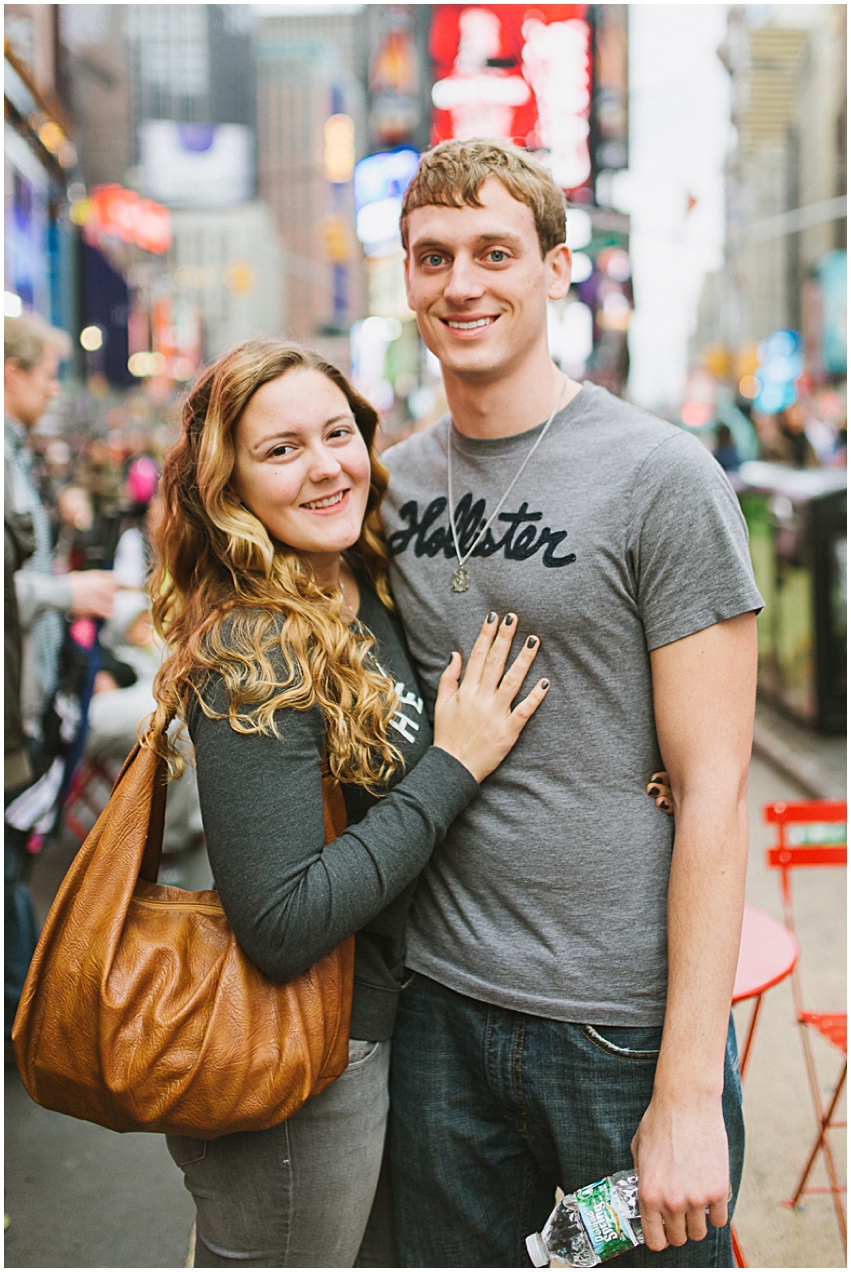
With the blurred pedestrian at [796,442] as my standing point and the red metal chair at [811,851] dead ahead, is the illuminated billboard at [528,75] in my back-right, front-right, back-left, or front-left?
back-right

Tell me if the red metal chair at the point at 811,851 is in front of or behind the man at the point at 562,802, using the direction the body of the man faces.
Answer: behind

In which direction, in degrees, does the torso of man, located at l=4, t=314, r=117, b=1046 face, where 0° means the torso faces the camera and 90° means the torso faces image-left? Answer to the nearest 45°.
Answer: approximately 270°

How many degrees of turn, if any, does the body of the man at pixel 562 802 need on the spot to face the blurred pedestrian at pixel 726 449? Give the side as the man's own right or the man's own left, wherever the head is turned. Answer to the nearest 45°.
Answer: approximately 135° to the man's own right

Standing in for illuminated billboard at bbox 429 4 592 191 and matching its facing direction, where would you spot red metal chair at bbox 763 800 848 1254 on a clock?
The red metal chair is roughly at 12 o'clock from the illuminated billboard.

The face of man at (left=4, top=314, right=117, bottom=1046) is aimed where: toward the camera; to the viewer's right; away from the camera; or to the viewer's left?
to the viewer's right

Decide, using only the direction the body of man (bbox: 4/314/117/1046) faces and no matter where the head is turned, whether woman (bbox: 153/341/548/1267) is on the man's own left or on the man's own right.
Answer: on the man's own right

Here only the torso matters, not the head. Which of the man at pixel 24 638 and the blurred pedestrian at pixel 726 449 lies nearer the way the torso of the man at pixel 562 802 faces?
the man

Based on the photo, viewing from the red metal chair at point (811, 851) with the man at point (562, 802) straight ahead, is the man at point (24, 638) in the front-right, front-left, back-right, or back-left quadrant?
front-right

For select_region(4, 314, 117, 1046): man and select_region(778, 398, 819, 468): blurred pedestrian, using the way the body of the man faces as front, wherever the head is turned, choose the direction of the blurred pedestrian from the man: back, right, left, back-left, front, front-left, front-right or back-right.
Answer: front-left

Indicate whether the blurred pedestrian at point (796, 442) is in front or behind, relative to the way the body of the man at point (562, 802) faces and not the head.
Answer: behind

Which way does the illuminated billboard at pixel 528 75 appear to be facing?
toward the camera

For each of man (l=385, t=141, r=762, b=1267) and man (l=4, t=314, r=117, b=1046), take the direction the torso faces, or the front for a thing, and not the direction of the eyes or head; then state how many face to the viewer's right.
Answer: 1

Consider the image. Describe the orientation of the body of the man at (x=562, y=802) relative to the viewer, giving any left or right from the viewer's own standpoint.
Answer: facing the viewer and to the left of the viewer

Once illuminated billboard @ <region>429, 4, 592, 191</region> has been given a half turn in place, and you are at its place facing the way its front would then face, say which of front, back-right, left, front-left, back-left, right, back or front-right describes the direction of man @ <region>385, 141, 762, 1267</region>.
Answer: back
